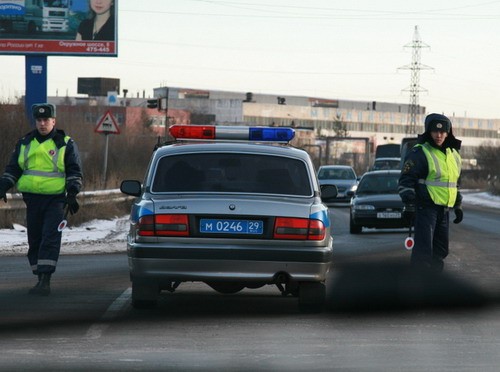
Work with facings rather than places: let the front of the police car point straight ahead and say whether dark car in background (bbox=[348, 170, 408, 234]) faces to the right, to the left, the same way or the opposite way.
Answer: the opposite way

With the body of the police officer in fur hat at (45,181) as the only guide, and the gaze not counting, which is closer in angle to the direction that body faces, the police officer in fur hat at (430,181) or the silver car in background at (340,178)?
the police officer in fur hat

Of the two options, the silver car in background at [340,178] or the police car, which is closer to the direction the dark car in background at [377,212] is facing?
the police car

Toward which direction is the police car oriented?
away from the camera

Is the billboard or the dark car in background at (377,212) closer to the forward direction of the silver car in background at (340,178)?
the dark car in background
